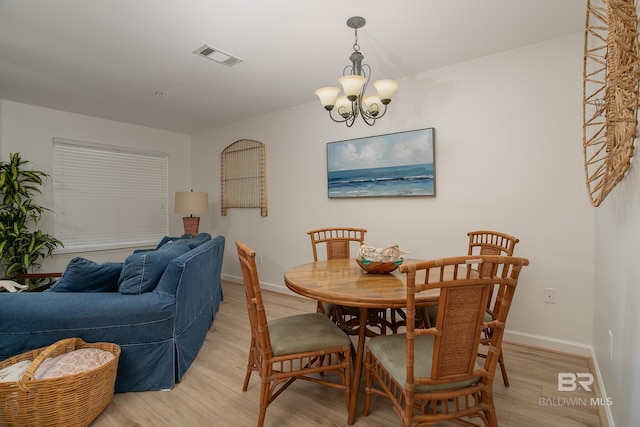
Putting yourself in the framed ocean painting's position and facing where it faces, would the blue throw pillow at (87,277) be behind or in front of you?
in front

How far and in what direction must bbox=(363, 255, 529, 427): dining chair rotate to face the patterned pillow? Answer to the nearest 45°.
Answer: approximately 45° to its left

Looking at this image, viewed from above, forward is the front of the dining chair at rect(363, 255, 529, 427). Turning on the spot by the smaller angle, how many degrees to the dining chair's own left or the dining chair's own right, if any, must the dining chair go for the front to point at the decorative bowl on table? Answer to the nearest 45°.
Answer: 0° — it already faces it

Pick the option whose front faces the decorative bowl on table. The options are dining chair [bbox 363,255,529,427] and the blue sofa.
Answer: the dining chair

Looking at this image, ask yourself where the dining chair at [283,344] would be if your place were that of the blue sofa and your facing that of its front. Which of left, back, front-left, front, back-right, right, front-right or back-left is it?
back-left

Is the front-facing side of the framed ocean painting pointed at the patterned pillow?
yes

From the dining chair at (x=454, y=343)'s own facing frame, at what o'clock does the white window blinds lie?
The white window blinds is roughly at 11 o'clock from the dining chair.

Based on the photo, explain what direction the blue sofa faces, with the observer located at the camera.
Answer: facing to the left of the viewer

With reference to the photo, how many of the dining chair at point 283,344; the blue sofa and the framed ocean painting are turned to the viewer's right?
1

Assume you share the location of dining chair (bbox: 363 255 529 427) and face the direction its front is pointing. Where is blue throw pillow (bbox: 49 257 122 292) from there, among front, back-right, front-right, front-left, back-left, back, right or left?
front-left

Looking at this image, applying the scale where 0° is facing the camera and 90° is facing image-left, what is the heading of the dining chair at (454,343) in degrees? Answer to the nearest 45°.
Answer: approximately 135°

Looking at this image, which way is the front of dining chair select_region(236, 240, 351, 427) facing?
to the viewer's right

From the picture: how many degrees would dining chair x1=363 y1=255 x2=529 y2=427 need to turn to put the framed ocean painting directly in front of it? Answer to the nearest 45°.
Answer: approximately 45° to its right

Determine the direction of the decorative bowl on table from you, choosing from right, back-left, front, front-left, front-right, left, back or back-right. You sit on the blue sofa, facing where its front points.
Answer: back-left
